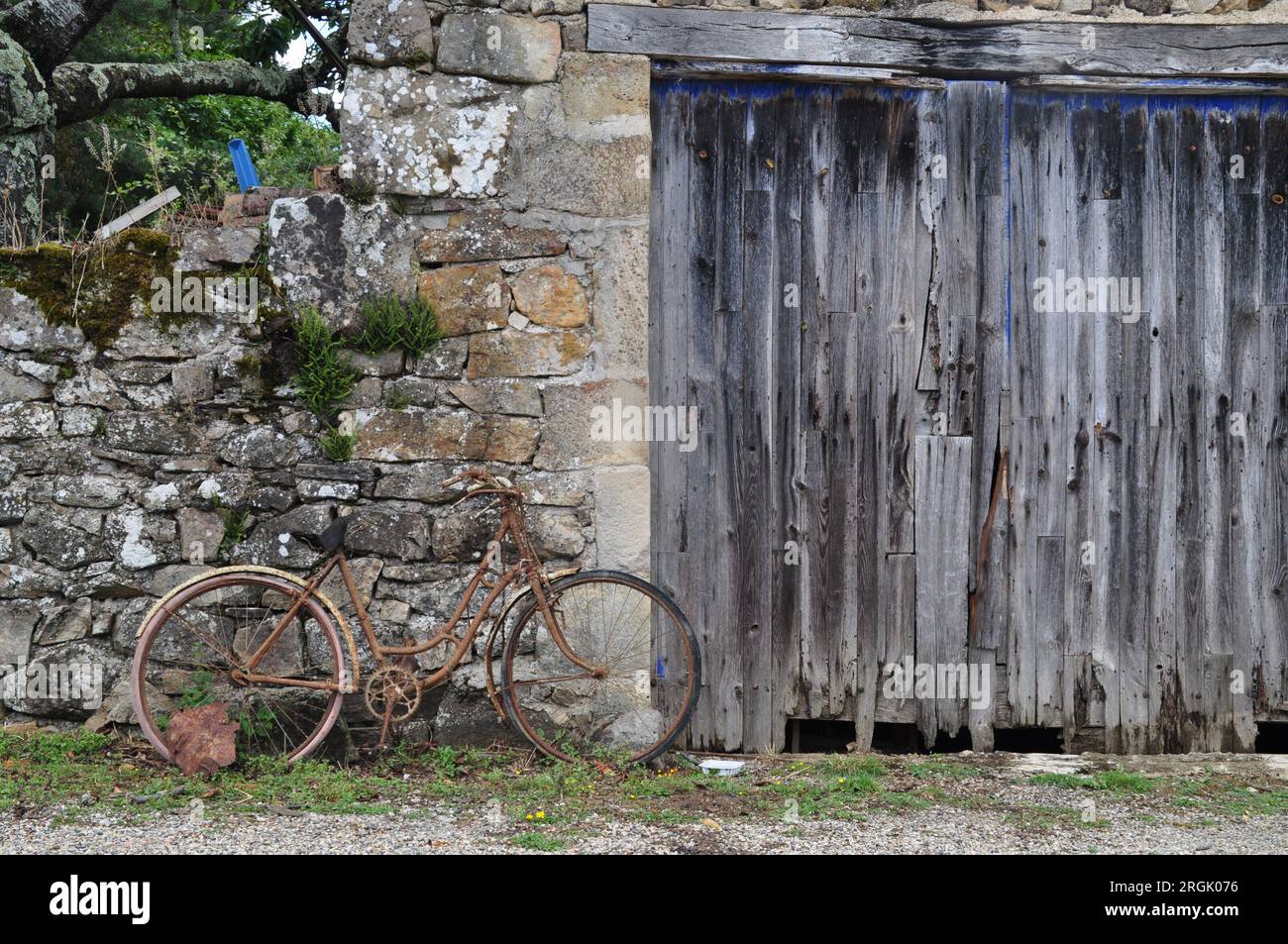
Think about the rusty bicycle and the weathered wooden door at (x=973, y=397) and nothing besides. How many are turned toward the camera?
1

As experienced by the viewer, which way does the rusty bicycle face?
facing to the right of the viewer

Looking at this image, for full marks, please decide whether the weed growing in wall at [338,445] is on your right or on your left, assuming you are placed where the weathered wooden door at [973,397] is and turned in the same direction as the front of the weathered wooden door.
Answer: on your right

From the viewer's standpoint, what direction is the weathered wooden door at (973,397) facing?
toward the camera

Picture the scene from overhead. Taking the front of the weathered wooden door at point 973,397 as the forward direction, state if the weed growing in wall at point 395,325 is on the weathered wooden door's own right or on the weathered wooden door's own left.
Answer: on the weathered wooden door's own right

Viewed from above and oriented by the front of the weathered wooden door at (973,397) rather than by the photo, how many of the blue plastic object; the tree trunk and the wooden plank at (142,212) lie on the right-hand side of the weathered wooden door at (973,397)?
3

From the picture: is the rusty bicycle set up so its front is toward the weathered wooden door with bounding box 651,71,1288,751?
yes

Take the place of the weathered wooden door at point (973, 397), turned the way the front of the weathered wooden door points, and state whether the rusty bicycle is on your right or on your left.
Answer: on your right
